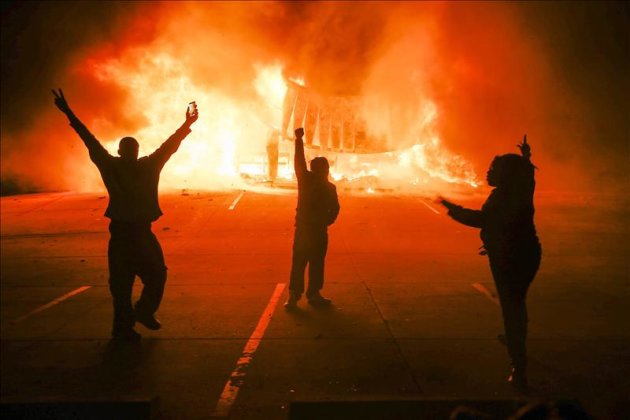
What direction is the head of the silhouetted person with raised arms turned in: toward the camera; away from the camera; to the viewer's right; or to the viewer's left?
away from the camera

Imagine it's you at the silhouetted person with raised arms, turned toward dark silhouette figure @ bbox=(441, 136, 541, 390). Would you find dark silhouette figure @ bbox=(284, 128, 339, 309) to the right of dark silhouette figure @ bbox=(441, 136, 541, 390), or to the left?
left

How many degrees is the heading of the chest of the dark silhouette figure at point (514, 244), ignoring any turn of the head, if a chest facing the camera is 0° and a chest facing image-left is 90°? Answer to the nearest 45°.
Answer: approximately 90°

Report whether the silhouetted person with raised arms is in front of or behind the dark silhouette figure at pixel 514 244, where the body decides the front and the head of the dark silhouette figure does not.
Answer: in front

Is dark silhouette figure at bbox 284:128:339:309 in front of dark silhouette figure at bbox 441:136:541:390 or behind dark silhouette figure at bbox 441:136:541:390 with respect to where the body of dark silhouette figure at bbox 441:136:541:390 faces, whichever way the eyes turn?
in front

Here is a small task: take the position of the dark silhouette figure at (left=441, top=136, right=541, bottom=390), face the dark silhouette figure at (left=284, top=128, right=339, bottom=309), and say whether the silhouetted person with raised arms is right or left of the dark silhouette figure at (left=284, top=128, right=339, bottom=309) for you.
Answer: left
